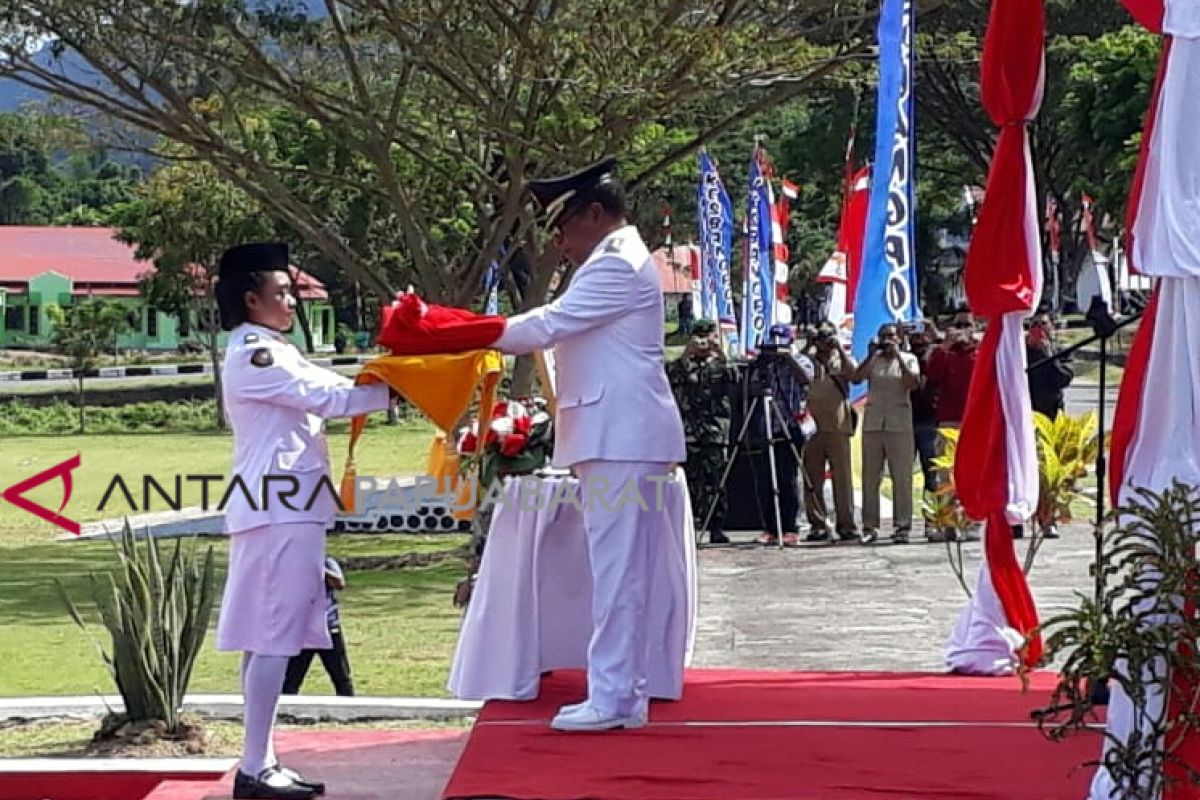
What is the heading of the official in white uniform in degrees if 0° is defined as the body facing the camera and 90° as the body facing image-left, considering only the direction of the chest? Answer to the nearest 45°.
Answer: approximately 90°

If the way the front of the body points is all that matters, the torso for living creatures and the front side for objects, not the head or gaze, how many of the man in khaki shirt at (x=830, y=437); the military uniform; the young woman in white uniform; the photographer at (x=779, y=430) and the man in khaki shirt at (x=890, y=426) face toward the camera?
4

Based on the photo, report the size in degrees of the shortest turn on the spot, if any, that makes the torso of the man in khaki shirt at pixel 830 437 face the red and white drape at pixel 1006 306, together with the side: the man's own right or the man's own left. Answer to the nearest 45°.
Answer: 0° — they already face it

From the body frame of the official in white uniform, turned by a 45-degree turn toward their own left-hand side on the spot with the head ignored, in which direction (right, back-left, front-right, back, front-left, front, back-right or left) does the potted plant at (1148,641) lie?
left

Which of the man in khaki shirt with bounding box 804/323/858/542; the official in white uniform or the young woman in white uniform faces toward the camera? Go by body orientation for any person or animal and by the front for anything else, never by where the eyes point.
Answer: the man in khaki shirt

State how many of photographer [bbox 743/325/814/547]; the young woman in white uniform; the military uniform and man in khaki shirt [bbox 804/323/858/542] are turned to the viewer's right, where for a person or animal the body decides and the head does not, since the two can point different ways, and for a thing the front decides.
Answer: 1

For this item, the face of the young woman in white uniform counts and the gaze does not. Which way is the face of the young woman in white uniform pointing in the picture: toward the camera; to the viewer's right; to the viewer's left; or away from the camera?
to the viewer's right

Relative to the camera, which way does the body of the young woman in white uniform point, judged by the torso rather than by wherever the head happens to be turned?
to the viewer's right

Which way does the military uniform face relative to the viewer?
toward the camera

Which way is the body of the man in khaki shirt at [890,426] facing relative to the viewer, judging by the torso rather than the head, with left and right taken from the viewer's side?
facing the viewer

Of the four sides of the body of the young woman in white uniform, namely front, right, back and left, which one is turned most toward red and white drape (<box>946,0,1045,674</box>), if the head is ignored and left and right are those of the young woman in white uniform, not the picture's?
front

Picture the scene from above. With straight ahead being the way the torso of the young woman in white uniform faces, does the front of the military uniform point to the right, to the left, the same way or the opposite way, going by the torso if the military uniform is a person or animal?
to the right

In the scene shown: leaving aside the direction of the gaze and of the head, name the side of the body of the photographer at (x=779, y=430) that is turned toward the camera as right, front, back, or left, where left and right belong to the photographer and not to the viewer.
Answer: front
